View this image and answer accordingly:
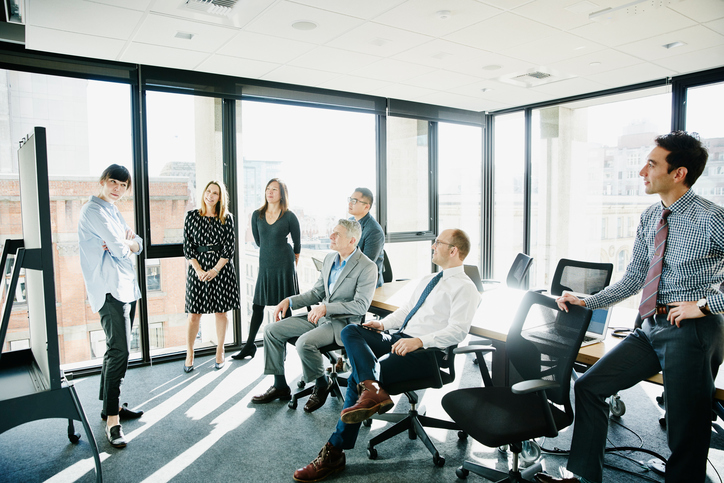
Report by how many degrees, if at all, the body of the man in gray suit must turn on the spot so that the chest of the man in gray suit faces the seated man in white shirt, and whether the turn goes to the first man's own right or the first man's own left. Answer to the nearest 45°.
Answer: approximately 90° to the first man's own left

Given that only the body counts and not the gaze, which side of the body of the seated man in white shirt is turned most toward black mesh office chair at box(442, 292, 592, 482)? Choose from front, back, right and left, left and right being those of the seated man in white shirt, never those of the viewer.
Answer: left

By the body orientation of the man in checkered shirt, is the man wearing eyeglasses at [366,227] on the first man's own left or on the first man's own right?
on the first man's own right

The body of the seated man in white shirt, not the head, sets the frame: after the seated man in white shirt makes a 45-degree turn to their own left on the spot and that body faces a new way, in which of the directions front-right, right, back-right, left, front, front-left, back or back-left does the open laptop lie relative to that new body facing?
left

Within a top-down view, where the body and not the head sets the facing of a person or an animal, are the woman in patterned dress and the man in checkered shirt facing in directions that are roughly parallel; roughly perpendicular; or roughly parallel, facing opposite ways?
roughly perpendicular

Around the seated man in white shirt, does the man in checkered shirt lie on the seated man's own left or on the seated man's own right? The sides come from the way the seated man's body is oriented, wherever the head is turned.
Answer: on the seated man's own left

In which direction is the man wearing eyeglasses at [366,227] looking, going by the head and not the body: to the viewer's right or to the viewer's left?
to the viewer's left

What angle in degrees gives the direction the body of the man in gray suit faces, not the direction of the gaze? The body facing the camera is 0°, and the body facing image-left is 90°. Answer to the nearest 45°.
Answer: approximately 45°

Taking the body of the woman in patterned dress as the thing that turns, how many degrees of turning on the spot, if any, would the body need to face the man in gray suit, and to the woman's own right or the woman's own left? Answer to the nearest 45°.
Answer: approximately 45° to the woman's own left

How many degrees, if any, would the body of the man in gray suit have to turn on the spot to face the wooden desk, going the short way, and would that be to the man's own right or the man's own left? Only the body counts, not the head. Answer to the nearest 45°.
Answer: approximately 135° to the man's own left

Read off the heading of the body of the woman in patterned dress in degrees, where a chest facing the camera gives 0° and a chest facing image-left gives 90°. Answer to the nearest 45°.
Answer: approximately 0°

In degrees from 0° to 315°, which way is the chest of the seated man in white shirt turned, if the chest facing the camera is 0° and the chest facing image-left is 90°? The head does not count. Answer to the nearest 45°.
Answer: approximately 45°
